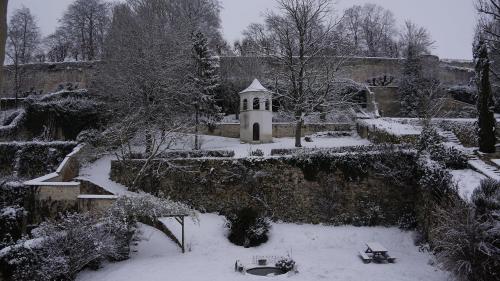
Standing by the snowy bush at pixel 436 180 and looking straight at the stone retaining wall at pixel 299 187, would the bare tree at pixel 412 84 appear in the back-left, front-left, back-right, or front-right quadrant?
front-right

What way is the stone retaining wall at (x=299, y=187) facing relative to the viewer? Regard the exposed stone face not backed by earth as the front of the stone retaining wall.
toward the camera

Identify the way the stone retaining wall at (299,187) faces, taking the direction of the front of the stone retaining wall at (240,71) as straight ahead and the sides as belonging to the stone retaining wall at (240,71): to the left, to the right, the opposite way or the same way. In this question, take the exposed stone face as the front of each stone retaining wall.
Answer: the same way

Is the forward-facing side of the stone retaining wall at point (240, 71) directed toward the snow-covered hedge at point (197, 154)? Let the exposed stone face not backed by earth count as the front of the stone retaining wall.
yes

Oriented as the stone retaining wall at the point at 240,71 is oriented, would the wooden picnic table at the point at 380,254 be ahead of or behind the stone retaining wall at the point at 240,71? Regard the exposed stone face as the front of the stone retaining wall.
ahead

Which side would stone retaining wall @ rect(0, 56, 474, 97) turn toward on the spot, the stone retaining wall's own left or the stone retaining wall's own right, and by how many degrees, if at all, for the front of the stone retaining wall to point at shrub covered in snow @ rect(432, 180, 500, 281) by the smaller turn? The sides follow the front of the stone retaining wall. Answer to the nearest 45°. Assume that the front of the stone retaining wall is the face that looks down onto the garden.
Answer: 0° — it already faces it

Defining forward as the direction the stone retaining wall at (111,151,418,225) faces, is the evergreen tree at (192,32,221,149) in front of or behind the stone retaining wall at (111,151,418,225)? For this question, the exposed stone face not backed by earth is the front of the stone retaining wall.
behind

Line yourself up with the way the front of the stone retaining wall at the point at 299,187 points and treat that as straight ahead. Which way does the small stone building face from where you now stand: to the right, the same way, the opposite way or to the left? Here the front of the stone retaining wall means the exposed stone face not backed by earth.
the same way

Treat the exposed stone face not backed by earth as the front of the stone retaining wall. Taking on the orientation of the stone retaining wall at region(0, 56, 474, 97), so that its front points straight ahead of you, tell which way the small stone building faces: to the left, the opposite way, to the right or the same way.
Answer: the same way

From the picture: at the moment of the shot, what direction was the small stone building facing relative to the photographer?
facing the viewer

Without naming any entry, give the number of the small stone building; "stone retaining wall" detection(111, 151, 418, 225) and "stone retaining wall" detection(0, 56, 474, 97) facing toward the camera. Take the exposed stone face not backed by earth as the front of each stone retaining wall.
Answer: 3
